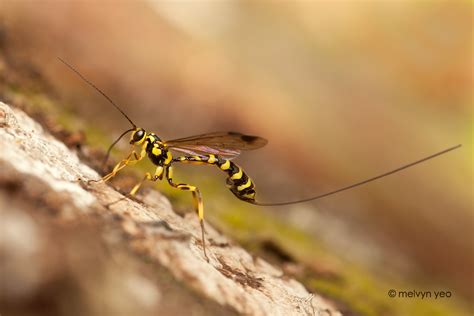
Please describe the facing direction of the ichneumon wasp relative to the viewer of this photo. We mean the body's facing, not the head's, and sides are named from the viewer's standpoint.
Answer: facing to the left of the viewer
